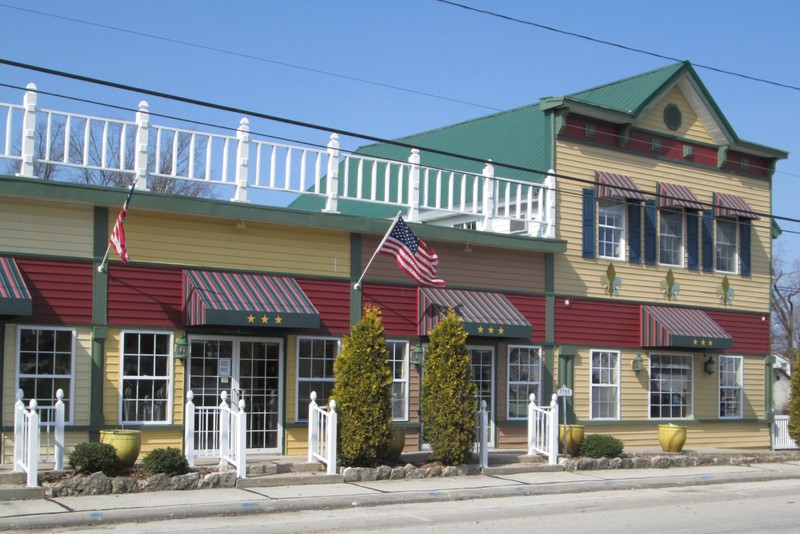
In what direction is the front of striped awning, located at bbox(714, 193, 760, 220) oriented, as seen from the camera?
facing the viewer and to the right of the viewer

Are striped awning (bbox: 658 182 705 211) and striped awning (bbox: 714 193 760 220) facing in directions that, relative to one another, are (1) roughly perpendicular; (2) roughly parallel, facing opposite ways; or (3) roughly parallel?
roughly parallel

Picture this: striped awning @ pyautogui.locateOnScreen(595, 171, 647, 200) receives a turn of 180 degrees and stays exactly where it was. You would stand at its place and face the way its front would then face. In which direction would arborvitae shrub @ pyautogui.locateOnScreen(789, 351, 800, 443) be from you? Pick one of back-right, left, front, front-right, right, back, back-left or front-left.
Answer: right

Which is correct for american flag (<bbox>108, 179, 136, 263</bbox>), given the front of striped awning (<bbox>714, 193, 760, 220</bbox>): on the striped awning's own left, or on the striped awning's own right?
on the striped awning's own right

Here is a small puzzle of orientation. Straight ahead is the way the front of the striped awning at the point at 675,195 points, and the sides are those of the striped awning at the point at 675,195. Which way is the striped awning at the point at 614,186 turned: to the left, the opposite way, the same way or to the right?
the same way

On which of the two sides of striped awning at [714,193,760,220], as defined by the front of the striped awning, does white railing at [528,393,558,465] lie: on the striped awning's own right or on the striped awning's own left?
on the striped awning's own right

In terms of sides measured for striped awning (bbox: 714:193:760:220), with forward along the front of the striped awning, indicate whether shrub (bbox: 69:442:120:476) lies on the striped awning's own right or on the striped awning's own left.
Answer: on the striped awning's own right

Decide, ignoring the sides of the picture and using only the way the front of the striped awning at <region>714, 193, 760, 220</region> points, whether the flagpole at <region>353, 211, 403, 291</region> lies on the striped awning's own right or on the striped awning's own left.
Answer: on the striped awning's own right

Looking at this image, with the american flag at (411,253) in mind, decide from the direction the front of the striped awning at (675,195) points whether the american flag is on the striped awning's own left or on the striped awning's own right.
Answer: on the striped awning's own right

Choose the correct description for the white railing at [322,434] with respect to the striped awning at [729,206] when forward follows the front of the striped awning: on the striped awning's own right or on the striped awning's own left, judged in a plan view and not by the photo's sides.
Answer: on the striped awning's own right

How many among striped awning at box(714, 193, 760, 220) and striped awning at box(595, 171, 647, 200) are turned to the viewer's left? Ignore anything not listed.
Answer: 0

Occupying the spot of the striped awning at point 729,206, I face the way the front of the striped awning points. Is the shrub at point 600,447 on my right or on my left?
on my right

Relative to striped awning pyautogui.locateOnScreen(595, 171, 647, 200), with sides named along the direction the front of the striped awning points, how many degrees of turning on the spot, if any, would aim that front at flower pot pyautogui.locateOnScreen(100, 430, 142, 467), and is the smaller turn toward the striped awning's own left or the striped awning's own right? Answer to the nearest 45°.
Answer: approximately 90° to the striped awning's own right

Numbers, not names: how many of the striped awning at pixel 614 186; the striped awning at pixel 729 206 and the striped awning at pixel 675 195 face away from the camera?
0

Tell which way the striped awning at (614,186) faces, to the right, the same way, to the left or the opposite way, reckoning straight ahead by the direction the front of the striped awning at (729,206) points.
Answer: the same way

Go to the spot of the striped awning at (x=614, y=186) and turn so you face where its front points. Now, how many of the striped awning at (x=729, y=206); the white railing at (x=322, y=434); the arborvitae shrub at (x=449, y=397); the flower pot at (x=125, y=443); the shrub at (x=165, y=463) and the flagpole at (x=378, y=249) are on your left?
1

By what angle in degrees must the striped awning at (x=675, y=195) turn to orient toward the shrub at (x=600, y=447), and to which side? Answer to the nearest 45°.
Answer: approximately 45° to its right
